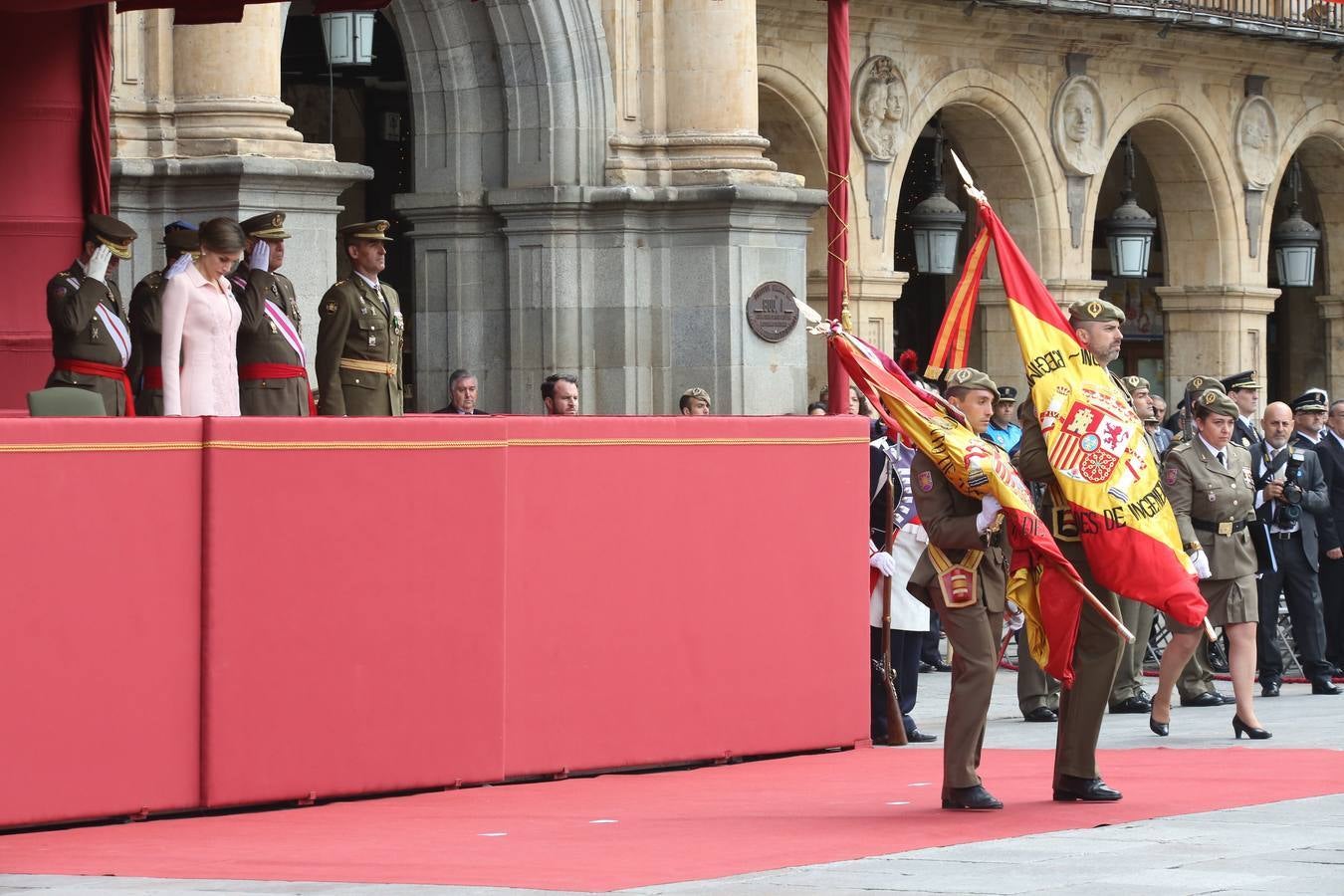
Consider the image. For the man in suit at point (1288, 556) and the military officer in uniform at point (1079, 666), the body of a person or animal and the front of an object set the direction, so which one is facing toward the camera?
the man in suit

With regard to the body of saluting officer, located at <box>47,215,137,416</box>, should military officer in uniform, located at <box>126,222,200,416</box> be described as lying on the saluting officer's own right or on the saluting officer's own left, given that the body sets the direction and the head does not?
on the saluting officer's own left

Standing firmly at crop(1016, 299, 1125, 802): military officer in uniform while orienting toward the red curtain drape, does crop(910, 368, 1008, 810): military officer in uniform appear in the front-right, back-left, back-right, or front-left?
front-left

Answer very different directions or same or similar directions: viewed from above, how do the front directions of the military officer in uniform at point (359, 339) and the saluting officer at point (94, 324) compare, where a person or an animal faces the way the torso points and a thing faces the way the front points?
same or similar directions

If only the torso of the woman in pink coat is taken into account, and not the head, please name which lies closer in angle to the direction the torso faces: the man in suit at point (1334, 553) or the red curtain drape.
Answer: the man in suit

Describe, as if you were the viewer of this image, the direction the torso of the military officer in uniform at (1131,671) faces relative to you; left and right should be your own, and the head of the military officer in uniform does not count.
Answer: facing the viewer and to the right of the viewer

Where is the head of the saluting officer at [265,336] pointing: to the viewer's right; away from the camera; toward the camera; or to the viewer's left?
to the viewer's right

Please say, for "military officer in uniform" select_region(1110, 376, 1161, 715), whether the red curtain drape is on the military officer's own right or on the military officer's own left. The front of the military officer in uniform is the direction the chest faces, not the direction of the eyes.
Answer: on the military officer's own right

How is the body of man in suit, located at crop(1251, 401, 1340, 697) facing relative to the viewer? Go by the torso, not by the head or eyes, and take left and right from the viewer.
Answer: facing the viewer

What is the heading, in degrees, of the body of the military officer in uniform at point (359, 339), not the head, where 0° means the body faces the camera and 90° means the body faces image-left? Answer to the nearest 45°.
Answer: approximately 315°
